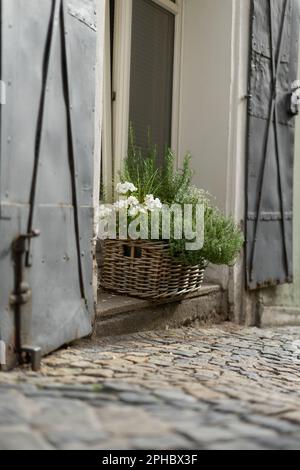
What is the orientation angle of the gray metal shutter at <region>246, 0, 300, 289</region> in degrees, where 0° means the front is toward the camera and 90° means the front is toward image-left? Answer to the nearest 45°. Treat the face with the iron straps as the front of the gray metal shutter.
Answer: approximately 315°

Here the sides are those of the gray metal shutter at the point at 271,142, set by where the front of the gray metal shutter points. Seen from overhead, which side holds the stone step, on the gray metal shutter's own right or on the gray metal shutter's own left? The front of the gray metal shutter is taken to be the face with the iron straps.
on the gray metal shutter's own right

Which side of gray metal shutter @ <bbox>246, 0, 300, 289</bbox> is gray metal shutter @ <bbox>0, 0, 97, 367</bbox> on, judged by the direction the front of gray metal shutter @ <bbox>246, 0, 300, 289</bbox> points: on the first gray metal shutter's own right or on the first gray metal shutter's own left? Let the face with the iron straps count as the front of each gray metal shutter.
on the first gray metal shutter's own right

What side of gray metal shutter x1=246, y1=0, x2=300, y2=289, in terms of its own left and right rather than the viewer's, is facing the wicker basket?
right
